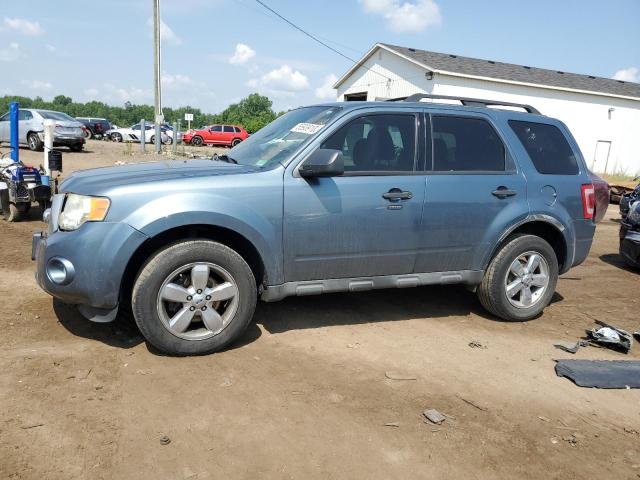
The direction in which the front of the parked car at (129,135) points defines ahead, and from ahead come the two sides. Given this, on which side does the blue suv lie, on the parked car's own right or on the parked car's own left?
on the parked car's own left

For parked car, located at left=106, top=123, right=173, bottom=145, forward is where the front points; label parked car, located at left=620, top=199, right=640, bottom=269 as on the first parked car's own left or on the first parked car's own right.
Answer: on the first parked car's own left

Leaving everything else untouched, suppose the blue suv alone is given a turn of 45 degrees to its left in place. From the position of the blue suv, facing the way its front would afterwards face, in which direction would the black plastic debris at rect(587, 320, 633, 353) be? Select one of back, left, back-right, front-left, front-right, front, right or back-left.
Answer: left

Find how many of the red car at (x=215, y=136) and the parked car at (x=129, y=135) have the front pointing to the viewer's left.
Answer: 2

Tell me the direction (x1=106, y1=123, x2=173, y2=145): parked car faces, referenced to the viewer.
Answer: facing to the left of the viewer

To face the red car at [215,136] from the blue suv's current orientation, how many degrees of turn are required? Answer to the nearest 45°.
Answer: approximately 135° to its right

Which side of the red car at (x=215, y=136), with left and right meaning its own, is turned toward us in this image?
left

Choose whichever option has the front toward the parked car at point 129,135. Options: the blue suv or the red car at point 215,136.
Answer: the red car
